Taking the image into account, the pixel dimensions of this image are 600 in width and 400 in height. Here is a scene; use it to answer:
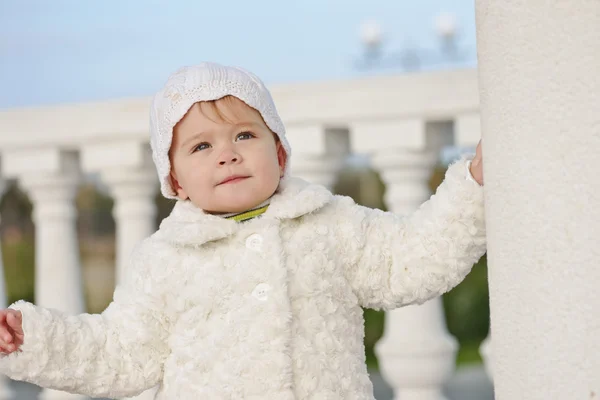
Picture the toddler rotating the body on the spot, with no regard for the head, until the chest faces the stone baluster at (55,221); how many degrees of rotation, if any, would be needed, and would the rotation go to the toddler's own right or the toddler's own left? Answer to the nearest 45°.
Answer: approximately 135° to the toddler's own right

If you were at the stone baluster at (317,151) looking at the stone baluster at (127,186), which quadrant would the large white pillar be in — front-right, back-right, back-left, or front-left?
back-left

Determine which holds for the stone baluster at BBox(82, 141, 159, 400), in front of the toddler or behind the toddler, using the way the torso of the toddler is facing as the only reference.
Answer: behind

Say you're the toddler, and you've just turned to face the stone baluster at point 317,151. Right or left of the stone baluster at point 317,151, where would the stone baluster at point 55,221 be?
left

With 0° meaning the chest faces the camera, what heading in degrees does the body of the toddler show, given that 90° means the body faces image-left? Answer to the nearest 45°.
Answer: approximately 0°

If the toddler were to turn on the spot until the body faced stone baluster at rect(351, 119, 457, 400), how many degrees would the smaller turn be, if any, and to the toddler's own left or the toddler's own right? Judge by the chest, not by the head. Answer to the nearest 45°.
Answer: approximately 135° to the toddler's own left

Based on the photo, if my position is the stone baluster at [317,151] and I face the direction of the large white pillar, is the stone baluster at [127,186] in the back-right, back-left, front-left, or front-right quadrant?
back-right

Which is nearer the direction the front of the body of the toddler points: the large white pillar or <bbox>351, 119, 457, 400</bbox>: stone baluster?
the large white pillar

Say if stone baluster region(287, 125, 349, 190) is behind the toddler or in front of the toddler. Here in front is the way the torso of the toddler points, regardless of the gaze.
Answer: behind
